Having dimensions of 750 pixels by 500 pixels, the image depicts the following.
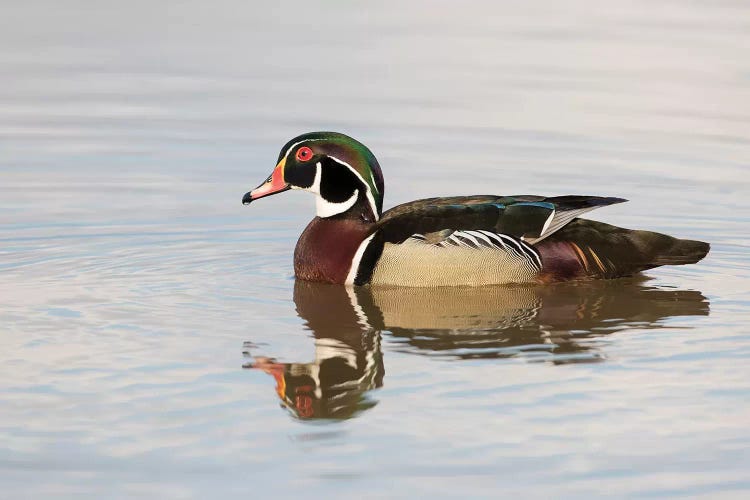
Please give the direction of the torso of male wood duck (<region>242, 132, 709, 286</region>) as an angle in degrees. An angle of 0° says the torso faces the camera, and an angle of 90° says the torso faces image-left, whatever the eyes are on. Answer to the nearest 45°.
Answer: approximately 90°
